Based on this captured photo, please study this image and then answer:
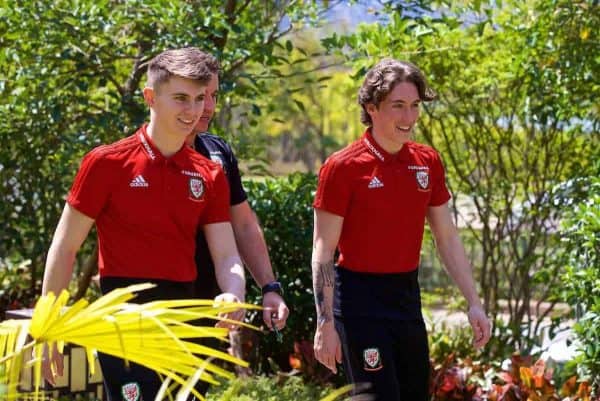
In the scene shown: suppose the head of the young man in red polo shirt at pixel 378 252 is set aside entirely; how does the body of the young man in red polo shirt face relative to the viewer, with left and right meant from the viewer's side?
facing the viewer and to the right of the viewer

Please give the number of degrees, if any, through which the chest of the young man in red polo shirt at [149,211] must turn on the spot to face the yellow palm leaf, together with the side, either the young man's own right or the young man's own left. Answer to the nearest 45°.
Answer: approximately 45° to the young man's own right

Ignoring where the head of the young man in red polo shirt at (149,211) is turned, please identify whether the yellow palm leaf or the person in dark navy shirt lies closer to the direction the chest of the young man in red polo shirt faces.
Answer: the yellow palm leaf

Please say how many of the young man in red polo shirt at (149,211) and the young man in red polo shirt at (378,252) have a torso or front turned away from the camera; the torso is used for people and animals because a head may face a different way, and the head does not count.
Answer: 0

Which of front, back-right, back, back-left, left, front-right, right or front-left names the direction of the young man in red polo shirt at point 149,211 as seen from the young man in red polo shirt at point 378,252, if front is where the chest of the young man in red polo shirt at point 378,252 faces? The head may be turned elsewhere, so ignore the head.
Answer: right

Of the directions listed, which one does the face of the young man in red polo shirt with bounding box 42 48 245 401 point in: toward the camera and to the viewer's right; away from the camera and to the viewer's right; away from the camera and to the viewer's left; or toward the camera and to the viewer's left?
toward the camera and to the viewer's right

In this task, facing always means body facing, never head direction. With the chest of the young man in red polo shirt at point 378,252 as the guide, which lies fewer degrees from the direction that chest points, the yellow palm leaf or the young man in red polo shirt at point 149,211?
the yellow palm leaf

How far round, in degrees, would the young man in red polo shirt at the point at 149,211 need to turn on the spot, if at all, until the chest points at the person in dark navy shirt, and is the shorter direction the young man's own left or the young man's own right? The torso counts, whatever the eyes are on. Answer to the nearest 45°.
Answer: approximately 90° to the young man's own left
